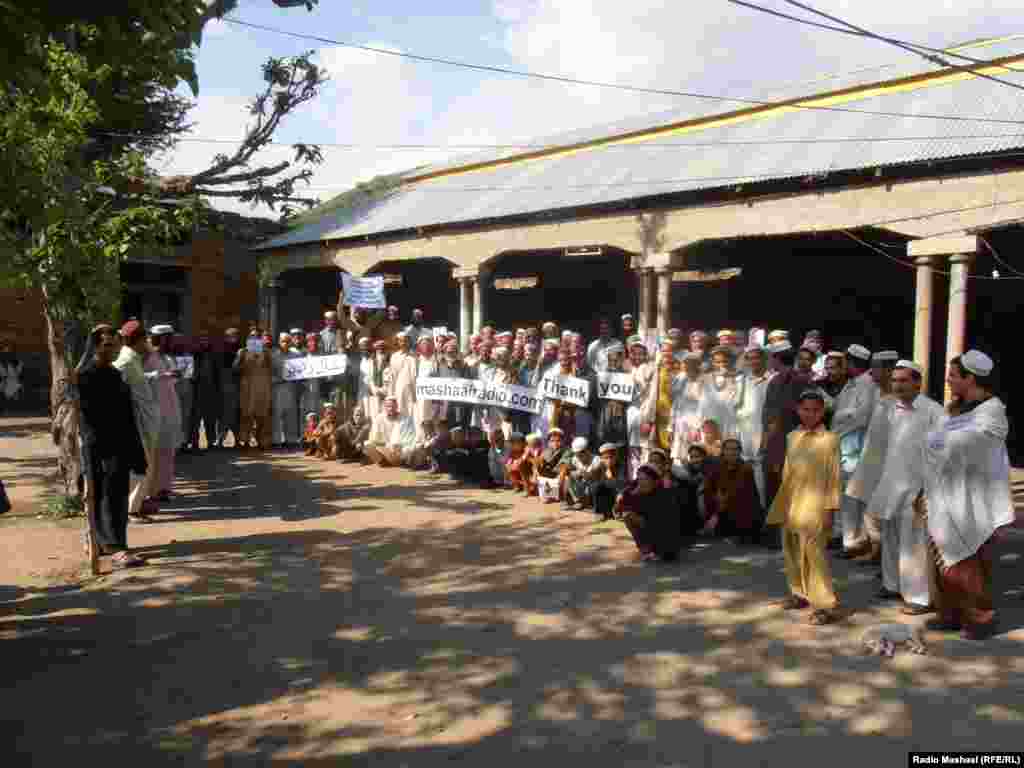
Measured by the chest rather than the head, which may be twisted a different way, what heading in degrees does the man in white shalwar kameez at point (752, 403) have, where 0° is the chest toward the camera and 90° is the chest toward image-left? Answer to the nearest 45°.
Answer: approximately 45°

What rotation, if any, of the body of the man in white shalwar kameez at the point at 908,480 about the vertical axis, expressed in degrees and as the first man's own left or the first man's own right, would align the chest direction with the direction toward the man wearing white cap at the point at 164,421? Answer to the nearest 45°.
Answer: approximately 45° to the first man's own right

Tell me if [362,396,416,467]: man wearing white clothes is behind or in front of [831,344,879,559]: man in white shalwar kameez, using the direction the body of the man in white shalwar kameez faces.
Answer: in front

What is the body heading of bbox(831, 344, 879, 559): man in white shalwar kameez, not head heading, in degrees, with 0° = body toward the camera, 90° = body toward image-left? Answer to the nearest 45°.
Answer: approximately 90°

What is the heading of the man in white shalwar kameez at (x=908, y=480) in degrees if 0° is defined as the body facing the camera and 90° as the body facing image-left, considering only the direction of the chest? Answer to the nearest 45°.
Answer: approximately 45°

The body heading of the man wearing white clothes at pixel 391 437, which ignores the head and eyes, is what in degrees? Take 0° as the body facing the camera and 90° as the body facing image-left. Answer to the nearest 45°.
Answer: approximately 0°

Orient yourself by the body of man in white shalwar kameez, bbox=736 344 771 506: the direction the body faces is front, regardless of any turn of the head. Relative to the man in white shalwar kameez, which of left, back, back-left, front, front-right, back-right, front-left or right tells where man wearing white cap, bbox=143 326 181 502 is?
front-right
